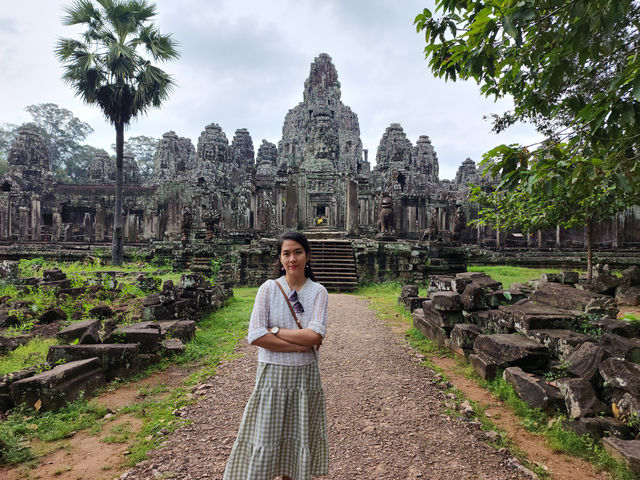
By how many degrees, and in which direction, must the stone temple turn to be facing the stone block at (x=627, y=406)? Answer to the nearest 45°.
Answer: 0° — it already faces it

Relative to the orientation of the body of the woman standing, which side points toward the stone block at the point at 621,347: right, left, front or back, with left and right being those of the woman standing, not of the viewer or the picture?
left

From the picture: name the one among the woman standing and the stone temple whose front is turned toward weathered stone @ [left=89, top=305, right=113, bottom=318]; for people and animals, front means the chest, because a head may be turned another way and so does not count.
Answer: the stone temple

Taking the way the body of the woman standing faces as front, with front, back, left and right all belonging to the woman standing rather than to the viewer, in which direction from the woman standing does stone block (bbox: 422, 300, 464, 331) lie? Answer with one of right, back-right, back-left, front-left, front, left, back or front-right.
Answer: back-left

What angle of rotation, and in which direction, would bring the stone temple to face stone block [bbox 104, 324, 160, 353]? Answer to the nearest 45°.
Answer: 0° — it already faces it

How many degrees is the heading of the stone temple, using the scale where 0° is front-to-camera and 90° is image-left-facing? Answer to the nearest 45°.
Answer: approximately 0°

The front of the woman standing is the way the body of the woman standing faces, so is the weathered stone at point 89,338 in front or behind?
behind

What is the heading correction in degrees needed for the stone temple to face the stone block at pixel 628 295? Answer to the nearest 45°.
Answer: approximately 45° to its left

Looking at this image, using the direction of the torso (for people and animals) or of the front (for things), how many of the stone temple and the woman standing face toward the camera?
2

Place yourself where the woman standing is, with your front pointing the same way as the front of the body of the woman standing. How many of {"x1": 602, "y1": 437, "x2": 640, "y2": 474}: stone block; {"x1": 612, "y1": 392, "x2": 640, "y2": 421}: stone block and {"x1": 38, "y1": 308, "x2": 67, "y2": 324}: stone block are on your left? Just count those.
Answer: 2
